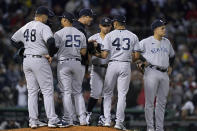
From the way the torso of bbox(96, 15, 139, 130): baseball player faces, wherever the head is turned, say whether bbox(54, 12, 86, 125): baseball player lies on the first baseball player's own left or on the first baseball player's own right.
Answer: on the first baseball player's own left

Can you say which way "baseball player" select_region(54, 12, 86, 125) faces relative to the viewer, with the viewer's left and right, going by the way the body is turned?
facing away from the viewer

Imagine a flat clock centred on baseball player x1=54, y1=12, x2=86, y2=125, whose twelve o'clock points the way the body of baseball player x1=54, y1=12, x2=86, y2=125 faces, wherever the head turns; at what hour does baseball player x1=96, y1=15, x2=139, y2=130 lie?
baseball player x1=96, y1=15, x2=139, y2=130 is roughly at 3 o'clock from baseball player x1=54, y1=12, x2=86, y2=125.

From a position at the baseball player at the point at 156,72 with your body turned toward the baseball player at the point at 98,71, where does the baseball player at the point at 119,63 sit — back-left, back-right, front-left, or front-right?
front-left

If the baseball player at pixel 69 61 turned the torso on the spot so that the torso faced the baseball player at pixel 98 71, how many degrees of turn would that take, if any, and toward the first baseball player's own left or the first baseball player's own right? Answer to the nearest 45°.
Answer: approximately 45° to the first baseball player's own right

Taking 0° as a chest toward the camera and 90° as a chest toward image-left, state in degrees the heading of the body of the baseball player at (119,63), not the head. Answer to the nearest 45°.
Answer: approximately 180°

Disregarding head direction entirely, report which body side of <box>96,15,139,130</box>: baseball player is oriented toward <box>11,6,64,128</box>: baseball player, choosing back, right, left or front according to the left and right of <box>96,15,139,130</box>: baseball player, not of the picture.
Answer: left

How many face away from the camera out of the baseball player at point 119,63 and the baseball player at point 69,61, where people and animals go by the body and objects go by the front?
2

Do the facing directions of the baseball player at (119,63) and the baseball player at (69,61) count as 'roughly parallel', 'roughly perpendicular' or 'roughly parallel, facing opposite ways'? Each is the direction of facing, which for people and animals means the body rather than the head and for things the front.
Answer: roughly parallel

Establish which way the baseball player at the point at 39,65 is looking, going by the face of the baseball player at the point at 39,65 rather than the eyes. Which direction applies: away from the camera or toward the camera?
away from the camera

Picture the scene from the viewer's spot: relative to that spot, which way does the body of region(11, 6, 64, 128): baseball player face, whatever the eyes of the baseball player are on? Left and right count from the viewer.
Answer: facing away from the viewer and to the right of the viewer

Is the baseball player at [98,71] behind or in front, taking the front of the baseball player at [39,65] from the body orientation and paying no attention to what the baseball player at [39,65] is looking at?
in front
